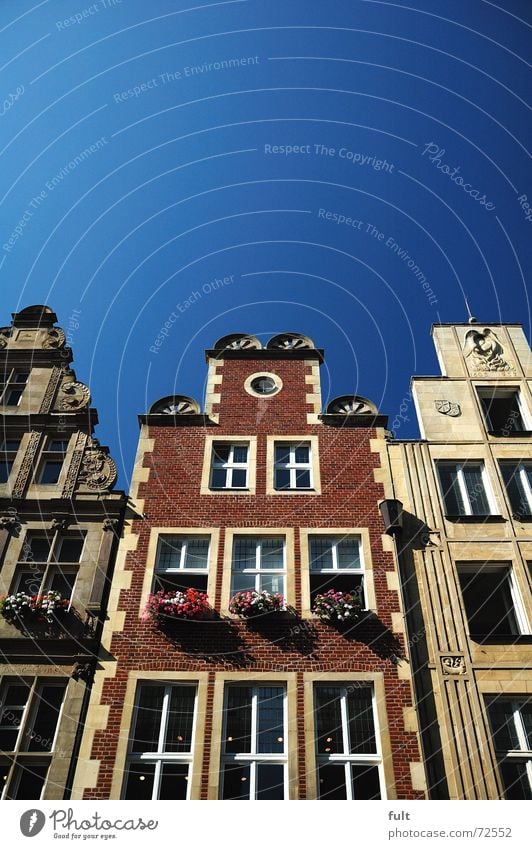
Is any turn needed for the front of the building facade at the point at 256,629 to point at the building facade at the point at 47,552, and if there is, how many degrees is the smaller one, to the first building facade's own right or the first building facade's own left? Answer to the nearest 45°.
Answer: approximately 90° to the first building facade's own right

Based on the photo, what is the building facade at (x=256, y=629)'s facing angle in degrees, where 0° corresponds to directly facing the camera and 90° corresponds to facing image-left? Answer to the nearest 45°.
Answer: approximately 0°

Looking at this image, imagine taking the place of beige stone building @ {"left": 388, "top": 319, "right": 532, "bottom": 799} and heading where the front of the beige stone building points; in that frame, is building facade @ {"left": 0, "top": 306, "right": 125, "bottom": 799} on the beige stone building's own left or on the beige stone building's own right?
on the beige stone building's own right

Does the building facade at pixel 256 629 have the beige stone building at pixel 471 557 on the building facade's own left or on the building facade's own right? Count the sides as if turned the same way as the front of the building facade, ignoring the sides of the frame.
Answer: on the building facade's own left

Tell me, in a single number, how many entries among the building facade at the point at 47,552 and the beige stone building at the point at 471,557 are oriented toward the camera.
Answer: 2

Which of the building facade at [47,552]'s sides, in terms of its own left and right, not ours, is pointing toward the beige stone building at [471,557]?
left

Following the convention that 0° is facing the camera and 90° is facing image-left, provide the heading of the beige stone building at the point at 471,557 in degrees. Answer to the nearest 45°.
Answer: approximately 0°
